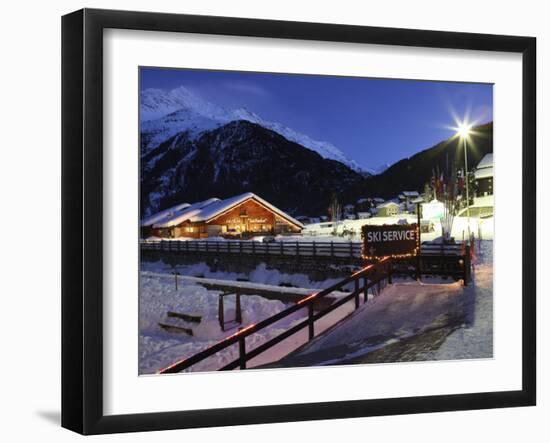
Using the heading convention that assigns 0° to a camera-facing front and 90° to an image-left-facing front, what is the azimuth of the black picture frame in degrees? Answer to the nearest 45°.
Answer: approximately 315°
